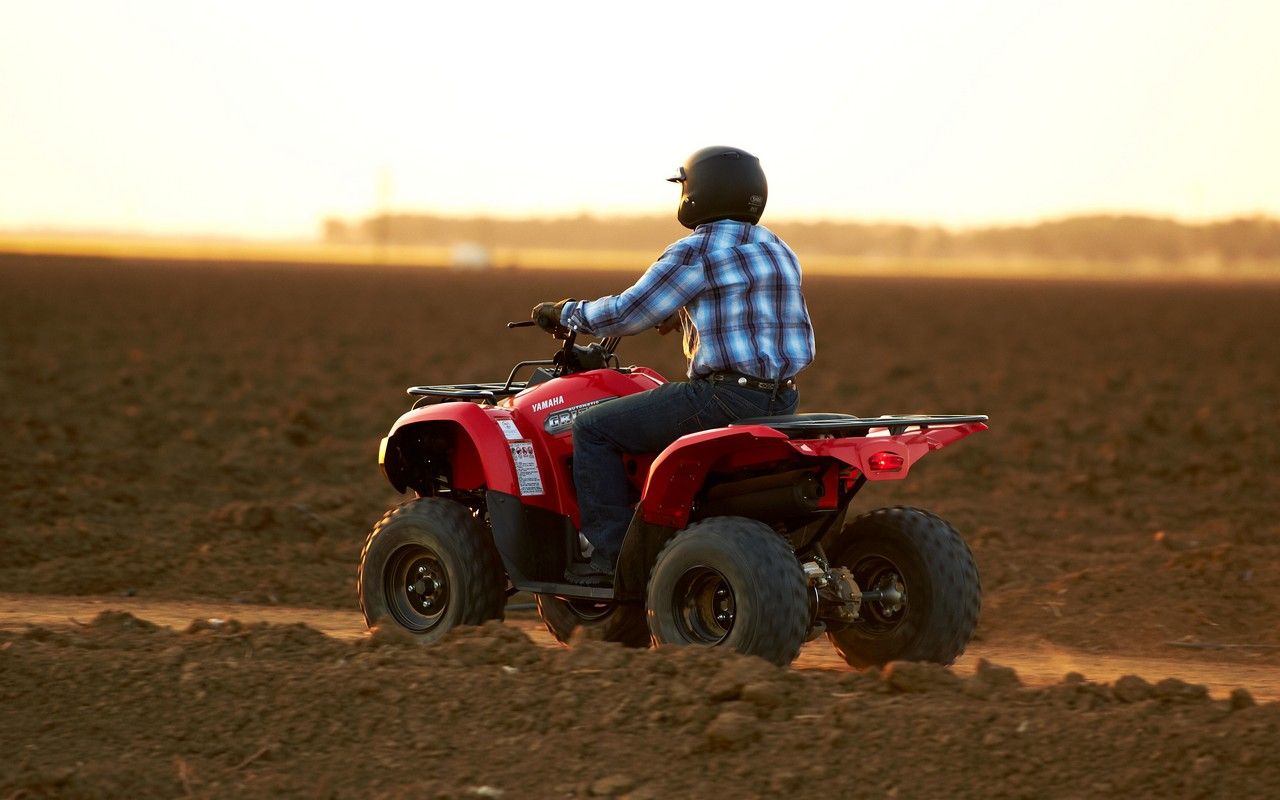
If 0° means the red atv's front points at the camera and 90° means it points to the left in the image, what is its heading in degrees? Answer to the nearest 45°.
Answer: approximately 135°

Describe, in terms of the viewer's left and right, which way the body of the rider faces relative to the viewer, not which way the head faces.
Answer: facing away from the viewer and to the left of the viewer

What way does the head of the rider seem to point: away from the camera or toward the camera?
away from the camera
